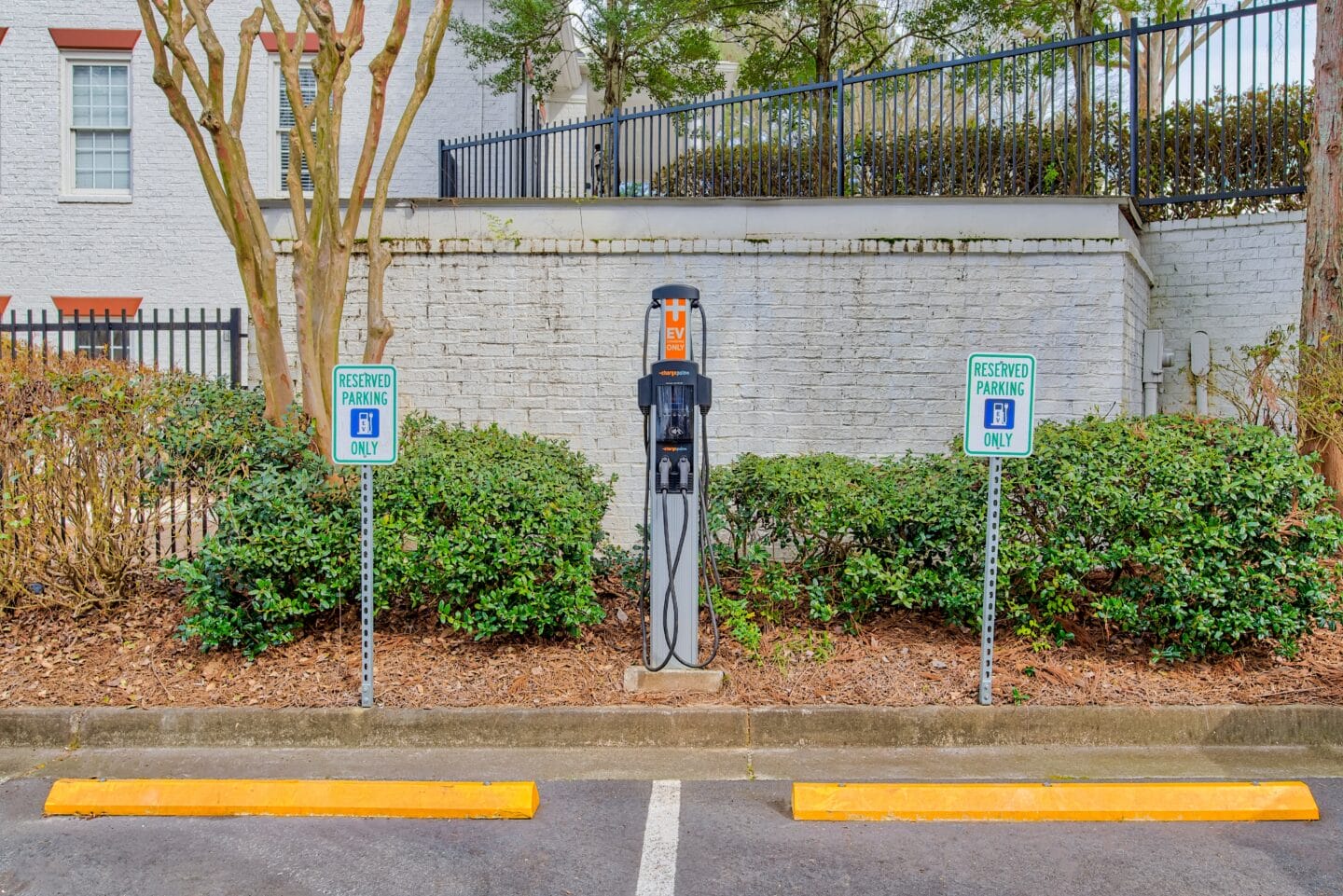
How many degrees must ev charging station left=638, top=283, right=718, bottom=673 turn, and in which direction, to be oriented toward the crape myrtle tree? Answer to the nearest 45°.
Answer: approximately 135° to its right

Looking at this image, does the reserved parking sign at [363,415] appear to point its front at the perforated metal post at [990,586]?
no

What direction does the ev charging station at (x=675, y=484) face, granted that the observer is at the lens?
facing the viewer

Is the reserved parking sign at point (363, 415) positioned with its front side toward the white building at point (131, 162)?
no

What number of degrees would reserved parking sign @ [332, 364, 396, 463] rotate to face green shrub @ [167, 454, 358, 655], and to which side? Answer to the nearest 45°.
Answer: approximately 135° to its right

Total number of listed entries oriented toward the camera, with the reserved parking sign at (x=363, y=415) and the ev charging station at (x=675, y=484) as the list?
2

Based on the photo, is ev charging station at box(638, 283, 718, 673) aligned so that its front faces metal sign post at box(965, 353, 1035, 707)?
no

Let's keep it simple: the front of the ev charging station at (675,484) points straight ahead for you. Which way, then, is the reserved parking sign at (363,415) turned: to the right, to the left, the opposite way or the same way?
the same way

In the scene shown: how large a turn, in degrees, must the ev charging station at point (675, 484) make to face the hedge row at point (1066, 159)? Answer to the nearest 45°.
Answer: approximately 135° to its left

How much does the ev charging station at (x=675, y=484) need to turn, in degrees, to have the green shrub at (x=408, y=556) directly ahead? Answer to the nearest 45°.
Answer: approximately 90° to its right

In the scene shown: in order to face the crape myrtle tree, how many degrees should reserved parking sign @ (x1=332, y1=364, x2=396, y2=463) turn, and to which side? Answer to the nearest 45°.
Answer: approximately 180°

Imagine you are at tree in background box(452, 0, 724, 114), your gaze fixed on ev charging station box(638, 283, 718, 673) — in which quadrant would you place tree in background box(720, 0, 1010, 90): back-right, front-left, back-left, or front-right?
back-left

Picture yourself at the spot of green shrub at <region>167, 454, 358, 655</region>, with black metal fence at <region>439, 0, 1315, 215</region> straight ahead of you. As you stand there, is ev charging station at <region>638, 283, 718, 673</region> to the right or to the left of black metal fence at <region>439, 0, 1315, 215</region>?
right

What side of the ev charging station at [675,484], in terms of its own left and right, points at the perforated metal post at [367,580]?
right
